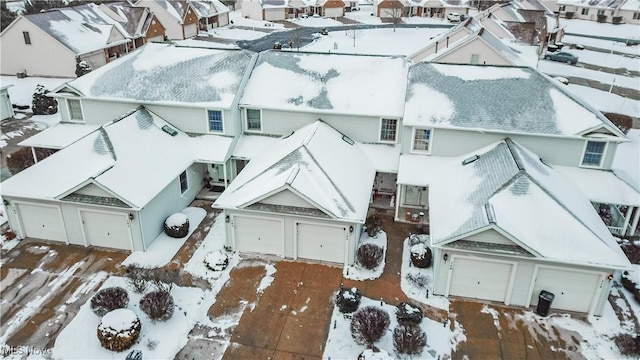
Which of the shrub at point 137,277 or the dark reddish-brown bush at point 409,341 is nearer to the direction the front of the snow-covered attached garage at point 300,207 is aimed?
the dark reddish-brown bush

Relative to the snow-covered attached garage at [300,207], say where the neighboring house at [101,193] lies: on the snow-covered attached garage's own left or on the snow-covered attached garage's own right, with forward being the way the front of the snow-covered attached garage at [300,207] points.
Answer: on the snow-covered attached garage's own right

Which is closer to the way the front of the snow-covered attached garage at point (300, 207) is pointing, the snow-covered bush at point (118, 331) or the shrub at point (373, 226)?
the snow-covered bush

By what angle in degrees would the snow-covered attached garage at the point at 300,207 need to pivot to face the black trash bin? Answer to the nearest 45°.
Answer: approximately 45° to its left

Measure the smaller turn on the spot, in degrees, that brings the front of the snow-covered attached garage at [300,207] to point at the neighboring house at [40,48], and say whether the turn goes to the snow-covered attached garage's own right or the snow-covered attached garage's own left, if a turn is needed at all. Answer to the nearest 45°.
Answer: approximately 135° to the snow-covered attached garage's own right

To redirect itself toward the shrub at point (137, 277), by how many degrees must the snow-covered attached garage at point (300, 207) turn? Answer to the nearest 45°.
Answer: approximately 90° to its right

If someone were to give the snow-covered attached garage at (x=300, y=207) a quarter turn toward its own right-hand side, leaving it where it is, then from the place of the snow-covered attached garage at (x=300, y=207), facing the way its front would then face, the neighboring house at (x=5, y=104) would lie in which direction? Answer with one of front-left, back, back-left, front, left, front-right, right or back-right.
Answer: front-right

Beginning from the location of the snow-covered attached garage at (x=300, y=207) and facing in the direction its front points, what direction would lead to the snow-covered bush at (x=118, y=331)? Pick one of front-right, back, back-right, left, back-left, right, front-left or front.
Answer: front-right

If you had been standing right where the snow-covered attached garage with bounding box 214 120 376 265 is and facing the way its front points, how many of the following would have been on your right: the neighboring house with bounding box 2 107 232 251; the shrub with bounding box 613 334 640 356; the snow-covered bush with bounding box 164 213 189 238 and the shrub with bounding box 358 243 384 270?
2

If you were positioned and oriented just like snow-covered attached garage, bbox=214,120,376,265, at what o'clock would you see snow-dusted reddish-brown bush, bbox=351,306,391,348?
The snow-dusted reddish-brown bush is roughly at 11 o'clock from the snow-covered attached garage.

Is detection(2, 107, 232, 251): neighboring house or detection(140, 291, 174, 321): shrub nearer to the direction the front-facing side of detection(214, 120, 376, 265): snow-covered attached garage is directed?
the shrub

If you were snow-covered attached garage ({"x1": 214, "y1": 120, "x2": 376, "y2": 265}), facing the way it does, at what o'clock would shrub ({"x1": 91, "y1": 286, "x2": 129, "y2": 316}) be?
The shrub is roughly at 2 o'clock from the snow-covered attached garage.

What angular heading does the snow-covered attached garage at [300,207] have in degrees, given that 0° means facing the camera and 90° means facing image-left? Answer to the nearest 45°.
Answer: approximately 0°

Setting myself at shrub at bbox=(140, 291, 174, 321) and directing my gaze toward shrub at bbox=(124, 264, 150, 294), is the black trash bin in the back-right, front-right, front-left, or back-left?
back-right

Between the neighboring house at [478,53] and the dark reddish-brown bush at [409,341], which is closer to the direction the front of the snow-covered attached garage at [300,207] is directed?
the dark reddish-brown bush

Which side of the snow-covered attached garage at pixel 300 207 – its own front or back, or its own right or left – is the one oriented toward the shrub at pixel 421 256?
left

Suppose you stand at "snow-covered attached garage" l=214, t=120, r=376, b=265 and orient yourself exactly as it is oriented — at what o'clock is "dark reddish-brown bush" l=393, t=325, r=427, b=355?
The dark reddish-brown bush is roughly at 11 o'clock from the snow-covered attached garage.

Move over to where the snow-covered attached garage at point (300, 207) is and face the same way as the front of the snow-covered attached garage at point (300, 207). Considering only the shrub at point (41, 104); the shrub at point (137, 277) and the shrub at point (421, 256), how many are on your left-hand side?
1

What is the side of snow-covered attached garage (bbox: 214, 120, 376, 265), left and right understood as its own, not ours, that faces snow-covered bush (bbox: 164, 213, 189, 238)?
right
